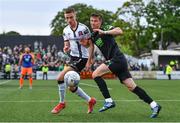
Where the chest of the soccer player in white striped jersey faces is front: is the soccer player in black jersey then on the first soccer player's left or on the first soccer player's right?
on the first soccer player's left

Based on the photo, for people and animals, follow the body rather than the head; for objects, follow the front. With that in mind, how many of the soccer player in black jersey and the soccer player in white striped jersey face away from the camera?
0

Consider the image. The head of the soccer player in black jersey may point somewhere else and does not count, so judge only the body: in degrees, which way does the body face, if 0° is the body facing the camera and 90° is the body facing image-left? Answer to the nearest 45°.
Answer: approximately 45°

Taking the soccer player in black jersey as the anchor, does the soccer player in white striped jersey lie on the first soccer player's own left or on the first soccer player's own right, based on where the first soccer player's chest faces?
on the first soccer player's own right
